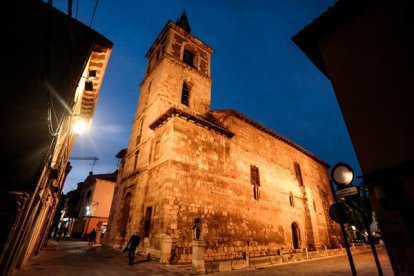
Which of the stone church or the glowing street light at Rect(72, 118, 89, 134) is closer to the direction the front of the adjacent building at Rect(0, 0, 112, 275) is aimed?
the stone church

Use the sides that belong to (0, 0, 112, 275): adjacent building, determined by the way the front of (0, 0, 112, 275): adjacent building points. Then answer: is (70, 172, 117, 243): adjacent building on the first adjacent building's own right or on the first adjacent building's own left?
on the first adjacent building's own left

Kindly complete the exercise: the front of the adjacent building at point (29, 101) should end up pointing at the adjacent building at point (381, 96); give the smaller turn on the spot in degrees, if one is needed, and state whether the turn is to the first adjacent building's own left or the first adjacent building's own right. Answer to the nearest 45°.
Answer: approximately 45° to the first adjacent building's own right

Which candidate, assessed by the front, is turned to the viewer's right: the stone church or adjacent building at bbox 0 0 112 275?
the adjacent building

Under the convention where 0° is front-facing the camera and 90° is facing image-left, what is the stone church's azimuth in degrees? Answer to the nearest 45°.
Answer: approximately 45°

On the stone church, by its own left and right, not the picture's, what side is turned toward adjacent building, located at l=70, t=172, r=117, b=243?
right

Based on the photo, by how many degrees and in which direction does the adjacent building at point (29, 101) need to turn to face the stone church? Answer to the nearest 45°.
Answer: approximately 45° to its left

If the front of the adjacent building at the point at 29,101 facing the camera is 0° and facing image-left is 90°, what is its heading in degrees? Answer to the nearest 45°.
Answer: approximately 270°

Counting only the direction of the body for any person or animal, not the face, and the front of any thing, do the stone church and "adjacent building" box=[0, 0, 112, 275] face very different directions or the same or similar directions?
very different directions

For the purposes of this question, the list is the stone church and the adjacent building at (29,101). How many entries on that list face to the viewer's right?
1
